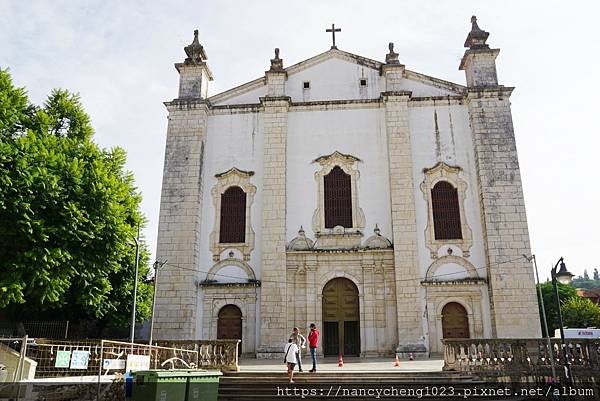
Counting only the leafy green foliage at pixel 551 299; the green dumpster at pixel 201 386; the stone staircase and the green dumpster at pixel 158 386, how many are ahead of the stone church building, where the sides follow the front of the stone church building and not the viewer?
3

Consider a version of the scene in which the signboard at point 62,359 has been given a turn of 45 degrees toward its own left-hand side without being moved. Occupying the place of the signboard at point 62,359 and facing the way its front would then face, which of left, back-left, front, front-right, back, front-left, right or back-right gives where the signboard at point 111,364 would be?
left

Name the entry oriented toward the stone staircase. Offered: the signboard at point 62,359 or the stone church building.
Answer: the stone church building

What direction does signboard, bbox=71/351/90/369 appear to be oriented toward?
toward the camera

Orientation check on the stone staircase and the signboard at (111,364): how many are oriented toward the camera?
2

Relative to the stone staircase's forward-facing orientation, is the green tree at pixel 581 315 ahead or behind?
behind

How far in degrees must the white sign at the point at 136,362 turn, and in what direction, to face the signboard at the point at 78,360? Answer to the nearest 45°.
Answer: approximately 45° to its right

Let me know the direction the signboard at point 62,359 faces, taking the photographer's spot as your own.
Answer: facing the viewer

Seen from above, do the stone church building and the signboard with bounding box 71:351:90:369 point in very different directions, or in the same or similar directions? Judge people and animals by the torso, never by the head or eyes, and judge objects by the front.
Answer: same or similar directions

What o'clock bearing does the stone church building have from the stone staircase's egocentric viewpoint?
The stone church building is roughly at 6 o'clock from the stone staircase.

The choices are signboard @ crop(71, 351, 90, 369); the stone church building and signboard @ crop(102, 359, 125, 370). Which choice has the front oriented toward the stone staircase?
the stone church building

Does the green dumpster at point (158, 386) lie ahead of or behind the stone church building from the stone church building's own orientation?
ahead

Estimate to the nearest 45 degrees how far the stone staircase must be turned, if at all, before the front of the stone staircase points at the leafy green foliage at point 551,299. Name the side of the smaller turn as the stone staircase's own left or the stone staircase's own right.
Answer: approximately 135° to the stone staircase's own left

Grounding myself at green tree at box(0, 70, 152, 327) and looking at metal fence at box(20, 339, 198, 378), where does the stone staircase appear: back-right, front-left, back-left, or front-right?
front-left

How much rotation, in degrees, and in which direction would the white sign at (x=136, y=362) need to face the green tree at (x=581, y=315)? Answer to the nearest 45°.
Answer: approximately 135° to its left

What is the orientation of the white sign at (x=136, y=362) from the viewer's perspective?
toward the camera

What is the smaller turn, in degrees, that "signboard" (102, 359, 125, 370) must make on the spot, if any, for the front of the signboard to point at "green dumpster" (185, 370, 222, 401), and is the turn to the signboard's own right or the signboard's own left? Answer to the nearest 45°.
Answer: approximately 45° to the signboard's own left

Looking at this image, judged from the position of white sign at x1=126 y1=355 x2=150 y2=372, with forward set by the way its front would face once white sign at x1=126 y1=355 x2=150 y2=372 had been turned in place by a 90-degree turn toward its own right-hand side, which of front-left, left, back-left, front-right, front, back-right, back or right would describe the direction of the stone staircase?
back
